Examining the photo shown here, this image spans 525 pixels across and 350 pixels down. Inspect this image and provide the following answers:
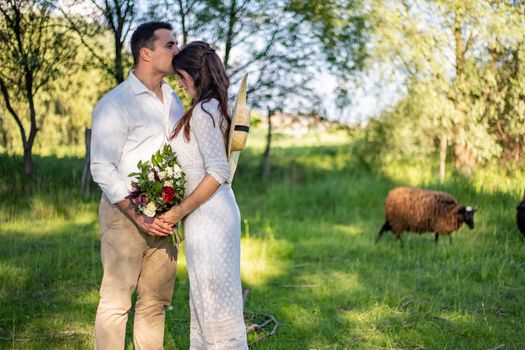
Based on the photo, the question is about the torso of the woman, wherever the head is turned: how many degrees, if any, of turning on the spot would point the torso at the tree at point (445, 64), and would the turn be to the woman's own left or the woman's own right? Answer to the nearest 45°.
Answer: approximately 135° to the woman's own right

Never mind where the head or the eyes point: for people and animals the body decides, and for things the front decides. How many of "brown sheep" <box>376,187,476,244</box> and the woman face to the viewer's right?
1

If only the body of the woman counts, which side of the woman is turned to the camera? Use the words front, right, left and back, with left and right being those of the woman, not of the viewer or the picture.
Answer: left

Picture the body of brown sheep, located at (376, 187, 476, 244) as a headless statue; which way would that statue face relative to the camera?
to the viewer's right

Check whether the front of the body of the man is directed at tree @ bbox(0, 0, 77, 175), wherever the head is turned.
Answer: no

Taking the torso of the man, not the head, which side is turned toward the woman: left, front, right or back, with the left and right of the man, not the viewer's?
front

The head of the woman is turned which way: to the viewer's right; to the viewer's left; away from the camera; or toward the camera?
to the viewer's left

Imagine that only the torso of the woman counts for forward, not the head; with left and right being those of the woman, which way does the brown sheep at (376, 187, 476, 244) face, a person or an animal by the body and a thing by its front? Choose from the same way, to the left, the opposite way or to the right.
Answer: the opposite way

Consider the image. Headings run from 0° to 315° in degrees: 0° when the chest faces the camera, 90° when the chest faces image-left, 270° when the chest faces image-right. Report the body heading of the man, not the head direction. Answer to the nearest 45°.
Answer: approximately 315°

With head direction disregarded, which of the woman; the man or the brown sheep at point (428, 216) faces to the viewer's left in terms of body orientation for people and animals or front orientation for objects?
the woman

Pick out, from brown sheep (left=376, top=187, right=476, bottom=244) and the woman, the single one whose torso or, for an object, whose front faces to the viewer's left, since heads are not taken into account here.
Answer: the woman

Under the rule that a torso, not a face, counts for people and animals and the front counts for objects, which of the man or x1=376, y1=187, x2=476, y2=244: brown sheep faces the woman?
the man

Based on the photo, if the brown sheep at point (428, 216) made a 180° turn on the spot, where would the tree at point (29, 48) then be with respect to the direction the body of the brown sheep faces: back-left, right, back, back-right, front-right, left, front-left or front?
front

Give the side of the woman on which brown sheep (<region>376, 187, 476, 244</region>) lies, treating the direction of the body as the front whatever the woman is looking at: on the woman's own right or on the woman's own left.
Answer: on the woman's own right

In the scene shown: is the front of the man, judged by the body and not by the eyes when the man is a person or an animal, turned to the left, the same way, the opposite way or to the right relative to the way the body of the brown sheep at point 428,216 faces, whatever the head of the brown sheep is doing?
the same way

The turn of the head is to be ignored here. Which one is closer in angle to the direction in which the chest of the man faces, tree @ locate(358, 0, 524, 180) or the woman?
the woman

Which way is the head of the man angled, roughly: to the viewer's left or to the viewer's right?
to the viewer's right
